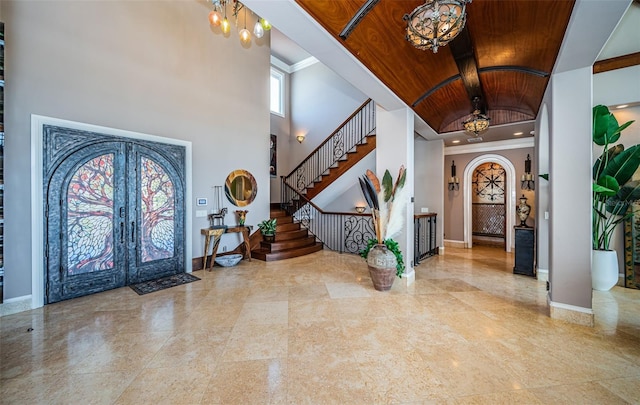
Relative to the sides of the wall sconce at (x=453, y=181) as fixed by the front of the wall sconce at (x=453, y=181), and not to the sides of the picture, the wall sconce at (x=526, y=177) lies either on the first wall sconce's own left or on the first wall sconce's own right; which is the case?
on the first wall sconce's own left

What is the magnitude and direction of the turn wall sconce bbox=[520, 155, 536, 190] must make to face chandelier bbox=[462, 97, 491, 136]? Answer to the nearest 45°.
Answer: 0° — it already faces it

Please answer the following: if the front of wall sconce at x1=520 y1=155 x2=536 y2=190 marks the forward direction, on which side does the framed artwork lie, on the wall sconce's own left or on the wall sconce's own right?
on the wall sconce's own right

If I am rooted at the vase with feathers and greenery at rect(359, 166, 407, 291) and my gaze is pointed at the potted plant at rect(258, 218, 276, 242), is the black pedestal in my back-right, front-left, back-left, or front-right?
back-right

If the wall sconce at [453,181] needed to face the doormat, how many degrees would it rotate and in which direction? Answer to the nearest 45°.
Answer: approximately 45° to its right

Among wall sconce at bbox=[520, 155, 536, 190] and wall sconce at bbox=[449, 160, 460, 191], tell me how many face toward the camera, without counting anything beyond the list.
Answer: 2

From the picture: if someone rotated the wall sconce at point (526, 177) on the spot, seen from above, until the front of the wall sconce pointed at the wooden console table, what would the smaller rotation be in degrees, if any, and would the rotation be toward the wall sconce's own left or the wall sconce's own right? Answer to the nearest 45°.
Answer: approximately 45° to the wall sconce's own right
